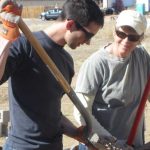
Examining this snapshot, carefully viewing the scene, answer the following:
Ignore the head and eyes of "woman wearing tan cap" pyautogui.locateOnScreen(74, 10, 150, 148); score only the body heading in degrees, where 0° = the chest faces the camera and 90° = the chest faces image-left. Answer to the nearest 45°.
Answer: approximately 0°
